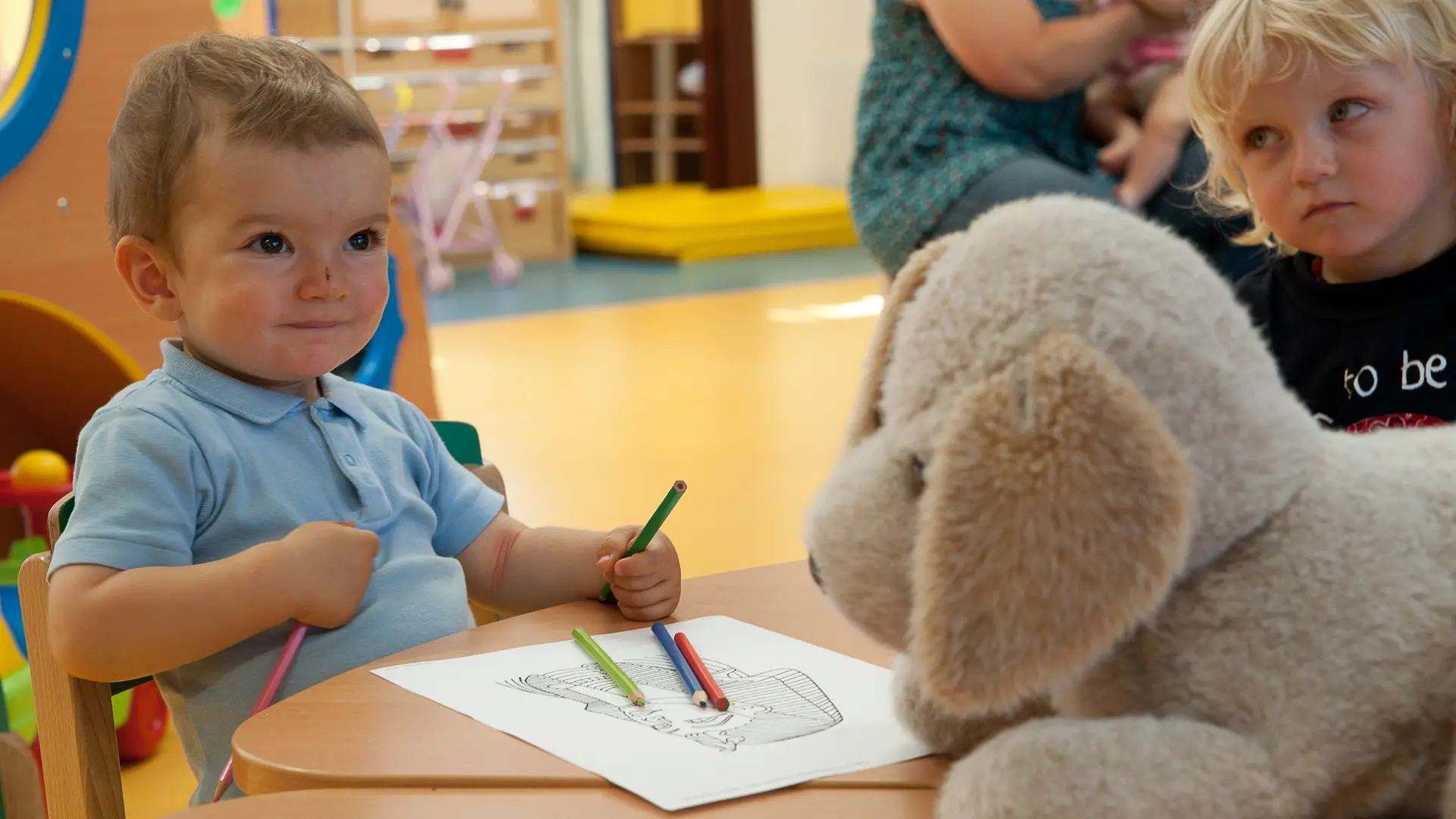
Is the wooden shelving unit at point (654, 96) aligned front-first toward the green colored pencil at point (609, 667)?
yes

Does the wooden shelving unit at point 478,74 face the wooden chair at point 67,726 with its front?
yes

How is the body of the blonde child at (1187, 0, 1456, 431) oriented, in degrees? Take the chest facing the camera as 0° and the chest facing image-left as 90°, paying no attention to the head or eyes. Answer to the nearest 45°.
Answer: approximately 45°

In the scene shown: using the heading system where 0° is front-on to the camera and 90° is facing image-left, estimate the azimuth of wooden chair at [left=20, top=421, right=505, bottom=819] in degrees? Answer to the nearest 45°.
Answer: approximately 315°

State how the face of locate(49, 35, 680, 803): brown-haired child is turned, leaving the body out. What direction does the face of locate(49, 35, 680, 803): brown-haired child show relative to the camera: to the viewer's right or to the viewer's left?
to the viewer's right

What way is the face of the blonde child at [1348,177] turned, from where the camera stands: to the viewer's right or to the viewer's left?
to the viewer's left

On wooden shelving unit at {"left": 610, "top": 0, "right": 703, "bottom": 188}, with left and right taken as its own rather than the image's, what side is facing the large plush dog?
front

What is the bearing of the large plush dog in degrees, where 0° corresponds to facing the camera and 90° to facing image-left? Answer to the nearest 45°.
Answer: approximately 90°

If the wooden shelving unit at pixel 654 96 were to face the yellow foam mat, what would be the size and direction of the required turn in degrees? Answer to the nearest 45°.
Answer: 0° — it already faces it
